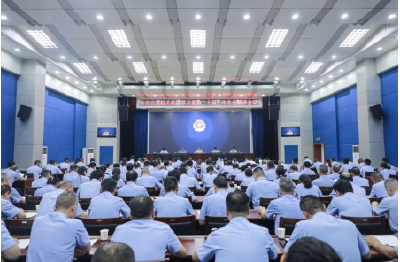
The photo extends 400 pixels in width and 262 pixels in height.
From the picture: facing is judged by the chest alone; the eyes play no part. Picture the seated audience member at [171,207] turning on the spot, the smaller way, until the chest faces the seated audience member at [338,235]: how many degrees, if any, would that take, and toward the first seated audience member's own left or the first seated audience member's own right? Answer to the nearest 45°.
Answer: approximately 135° to the first seated audience member's own right

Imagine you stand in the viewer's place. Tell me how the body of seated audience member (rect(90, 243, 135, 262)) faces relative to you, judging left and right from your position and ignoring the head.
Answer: facing away from the viewer

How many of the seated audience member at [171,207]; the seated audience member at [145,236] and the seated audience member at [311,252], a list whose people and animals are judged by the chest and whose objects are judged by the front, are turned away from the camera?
3

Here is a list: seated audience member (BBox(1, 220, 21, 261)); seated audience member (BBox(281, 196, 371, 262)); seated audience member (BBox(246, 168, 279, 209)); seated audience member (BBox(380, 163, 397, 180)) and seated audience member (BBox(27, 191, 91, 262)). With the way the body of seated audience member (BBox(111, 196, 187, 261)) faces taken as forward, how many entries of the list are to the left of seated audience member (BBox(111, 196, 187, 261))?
2

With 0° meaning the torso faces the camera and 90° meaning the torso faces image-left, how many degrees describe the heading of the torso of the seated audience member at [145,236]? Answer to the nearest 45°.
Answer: approximately 180°

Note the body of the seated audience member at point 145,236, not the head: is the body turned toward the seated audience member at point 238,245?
no

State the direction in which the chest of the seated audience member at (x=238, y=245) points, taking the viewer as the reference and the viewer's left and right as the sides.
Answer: facing away from the viewer

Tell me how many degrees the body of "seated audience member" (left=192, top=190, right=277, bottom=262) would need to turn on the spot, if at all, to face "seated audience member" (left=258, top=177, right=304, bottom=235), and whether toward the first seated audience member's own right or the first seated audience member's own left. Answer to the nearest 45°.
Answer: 0° — they already face them

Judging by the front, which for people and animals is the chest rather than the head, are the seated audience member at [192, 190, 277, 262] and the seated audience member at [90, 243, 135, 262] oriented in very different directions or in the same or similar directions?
same or similar directions

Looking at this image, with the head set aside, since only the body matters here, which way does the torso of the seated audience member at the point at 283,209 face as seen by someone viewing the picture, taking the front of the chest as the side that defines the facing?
away from the camera

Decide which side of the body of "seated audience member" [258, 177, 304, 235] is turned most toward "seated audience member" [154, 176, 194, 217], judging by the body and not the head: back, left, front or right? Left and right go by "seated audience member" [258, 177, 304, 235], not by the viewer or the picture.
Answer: left

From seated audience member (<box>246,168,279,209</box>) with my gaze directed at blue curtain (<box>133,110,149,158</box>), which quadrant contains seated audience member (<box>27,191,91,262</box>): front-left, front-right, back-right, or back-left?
back-left

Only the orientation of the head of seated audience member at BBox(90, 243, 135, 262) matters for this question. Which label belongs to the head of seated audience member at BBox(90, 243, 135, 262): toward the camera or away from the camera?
away from the camera

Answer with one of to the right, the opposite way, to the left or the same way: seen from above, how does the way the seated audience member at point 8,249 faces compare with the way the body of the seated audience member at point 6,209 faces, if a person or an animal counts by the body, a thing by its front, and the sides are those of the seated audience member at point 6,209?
the same way

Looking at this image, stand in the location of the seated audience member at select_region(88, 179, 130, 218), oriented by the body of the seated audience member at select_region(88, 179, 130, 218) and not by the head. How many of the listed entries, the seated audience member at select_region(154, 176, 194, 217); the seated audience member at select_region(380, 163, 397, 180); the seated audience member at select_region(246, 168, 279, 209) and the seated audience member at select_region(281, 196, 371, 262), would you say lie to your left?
0

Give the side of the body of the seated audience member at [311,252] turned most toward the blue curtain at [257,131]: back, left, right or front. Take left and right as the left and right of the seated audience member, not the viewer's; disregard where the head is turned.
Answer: front

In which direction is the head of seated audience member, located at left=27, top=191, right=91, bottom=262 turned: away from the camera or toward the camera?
away from the camera

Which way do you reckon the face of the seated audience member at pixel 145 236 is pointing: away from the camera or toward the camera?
away from the camera

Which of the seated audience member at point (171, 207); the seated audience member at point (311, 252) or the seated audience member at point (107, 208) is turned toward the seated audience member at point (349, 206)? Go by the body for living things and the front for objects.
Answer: the seated audience member at point (311, 252)

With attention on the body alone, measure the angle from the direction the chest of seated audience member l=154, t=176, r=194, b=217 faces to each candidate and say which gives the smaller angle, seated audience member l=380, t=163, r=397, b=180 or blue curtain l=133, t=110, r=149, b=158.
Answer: the blue curtain

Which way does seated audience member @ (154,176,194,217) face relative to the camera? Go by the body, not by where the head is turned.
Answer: away from the camera

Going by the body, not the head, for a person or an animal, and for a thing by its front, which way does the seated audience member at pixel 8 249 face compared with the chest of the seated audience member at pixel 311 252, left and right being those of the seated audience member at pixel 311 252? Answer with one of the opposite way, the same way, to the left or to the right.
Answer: the same way
